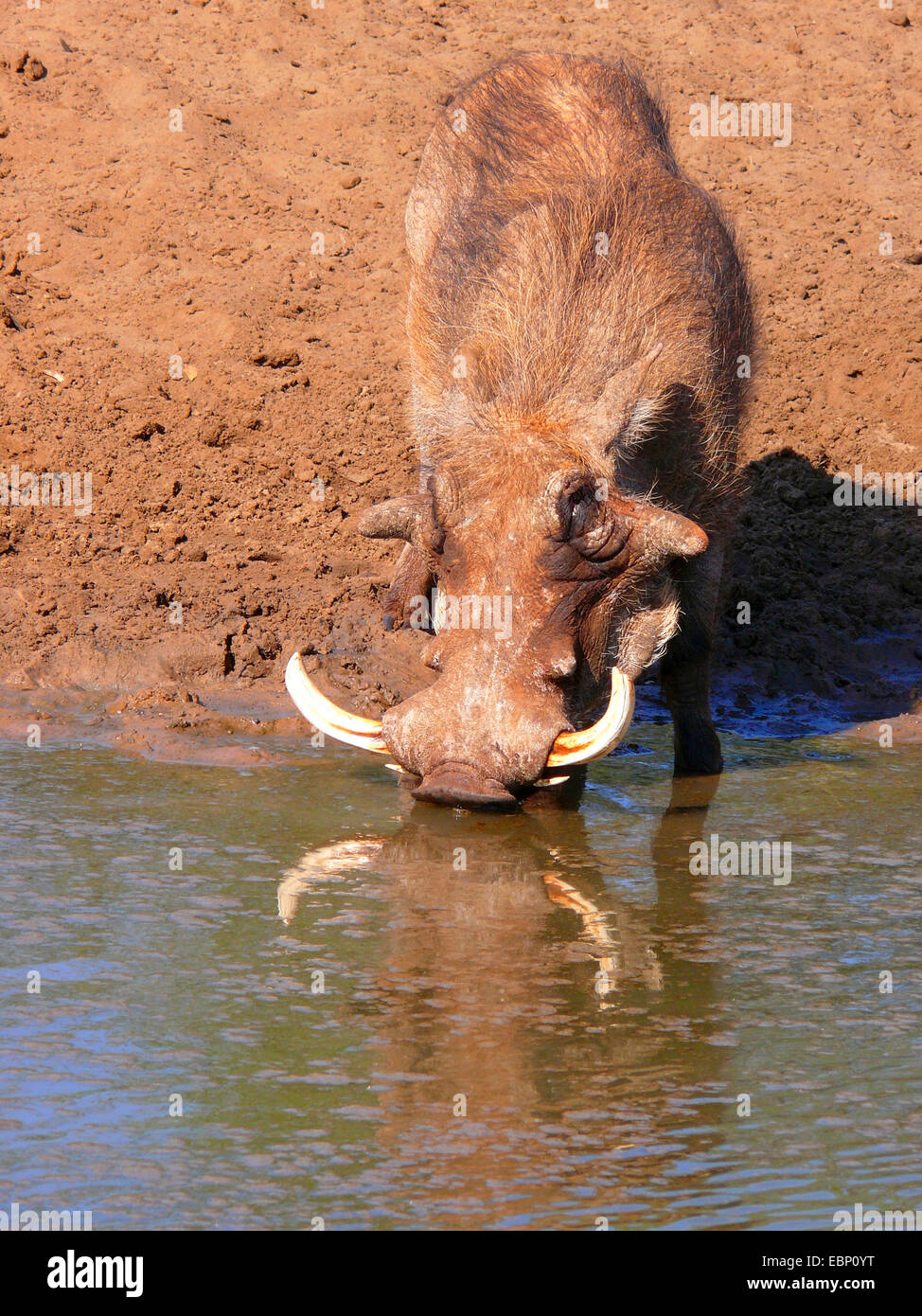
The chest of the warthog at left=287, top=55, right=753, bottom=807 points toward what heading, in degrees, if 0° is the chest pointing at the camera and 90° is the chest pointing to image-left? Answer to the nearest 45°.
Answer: approximately 0°
